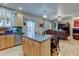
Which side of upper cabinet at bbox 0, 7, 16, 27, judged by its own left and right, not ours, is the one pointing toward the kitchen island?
front

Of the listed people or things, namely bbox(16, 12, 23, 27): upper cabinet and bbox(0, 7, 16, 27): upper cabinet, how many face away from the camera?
0

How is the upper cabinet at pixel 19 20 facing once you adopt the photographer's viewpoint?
facing the viewer and to the right of the viewer

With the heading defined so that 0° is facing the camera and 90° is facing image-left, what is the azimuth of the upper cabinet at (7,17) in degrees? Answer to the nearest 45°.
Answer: approximately 315°
